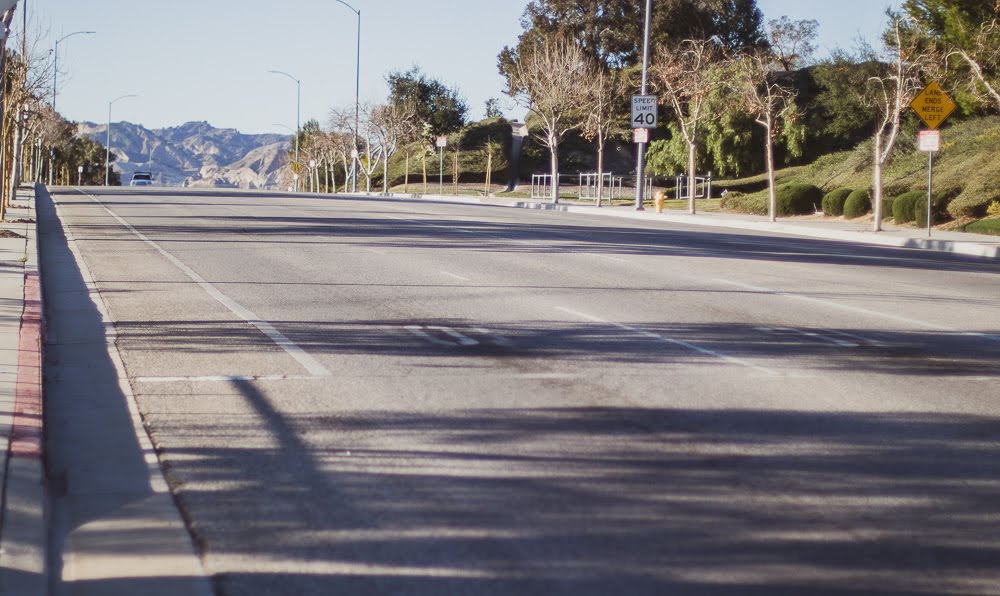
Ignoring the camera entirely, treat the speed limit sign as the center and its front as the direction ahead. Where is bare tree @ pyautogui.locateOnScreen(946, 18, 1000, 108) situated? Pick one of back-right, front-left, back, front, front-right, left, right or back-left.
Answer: front-left

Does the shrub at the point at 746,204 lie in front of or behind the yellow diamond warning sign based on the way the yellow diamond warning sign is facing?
behind

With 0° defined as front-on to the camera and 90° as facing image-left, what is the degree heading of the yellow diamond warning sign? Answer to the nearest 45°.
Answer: approximately 0°

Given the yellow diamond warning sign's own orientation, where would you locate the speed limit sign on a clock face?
The speed limit sign is roughly at 5 o'clock from the yellow diamond warning sign.

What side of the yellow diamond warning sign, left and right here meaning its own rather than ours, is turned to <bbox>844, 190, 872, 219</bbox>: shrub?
back

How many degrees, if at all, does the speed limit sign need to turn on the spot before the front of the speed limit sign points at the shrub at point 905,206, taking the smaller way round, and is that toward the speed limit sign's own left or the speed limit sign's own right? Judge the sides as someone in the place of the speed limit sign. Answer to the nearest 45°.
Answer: approximately 45° to the speed limit sign's own left

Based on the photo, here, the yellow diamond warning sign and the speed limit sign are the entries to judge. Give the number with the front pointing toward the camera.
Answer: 2

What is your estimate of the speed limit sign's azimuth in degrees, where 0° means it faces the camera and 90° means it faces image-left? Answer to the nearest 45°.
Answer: approximately 0°

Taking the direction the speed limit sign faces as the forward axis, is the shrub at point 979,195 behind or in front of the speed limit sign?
in front

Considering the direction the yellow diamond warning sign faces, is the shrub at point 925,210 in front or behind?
behind

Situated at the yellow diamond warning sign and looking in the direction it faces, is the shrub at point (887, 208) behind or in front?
behind

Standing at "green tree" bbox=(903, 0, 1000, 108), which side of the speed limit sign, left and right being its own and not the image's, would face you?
left
